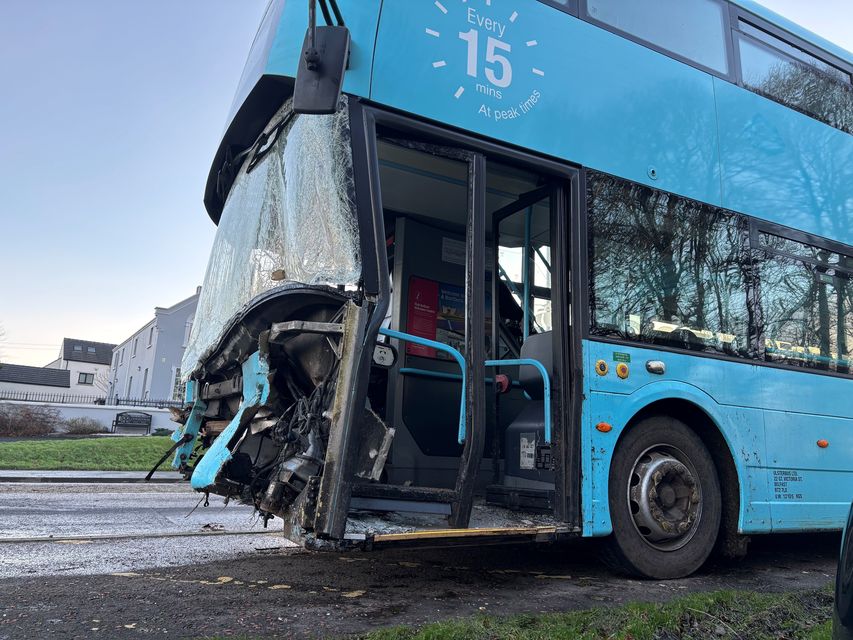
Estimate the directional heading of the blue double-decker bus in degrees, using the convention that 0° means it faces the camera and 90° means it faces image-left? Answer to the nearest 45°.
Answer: approximately 45°

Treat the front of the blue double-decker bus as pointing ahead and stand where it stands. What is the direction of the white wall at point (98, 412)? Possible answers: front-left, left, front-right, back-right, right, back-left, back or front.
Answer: right
